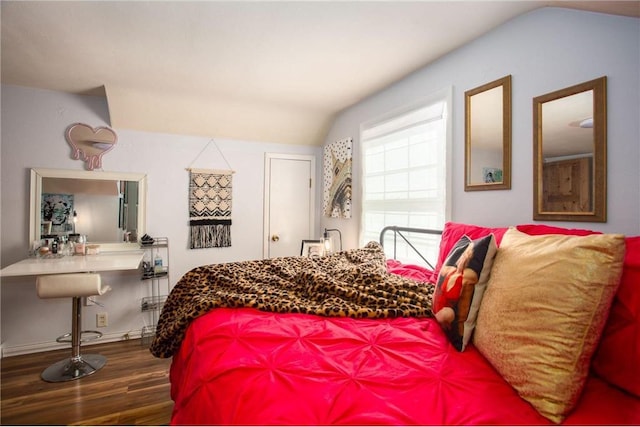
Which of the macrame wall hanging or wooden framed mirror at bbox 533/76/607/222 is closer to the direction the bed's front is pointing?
the macrame wall hanging

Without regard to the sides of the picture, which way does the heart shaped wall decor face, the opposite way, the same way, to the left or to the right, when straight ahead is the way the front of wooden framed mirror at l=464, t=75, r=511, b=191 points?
to the left

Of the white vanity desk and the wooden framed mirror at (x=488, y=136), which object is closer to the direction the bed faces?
the white vanity desk

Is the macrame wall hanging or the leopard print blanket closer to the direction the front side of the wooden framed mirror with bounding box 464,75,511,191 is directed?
the leopard print blanket

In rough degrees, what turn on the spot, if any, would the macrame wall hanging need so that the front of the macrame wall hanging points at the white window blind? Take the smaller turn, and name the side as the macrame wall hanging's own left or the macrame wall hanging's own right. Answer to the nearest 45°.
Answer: approximately 45° to the macrame wall hanging's own left

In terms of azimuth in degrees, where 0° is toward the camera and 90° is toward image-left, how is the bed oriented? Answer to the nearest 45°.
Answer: approximately 90°

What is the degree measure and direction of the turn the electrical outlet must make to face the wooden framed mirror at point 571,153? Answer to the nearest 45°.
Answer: approximately 45° to its left

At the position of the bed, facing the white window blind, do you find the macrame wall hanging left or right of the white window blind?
left
